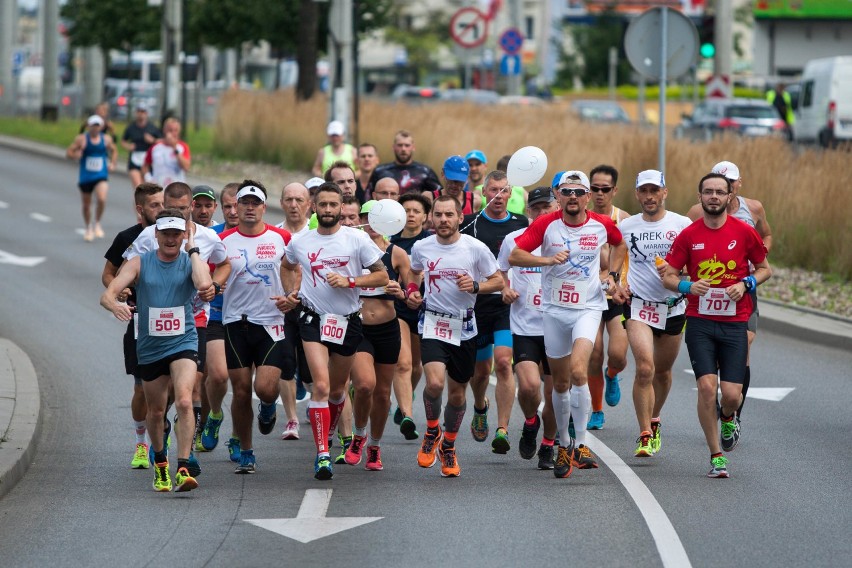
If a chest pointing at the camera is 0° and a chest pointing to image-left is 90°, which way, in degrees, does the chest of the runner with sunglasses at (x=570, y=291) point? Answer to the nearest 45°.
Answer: approximately 0°

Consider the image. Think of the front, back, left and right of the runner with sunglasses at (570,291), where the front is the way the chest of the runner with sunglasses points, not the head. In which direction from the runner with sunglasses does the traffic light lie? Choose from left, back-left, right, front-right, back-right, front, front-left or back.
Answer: back

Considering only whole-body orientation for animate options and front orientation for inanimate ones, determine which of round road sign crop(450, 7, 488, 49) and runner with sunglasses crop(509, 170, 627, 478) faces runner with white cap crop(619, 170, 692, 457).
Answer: the round road sign

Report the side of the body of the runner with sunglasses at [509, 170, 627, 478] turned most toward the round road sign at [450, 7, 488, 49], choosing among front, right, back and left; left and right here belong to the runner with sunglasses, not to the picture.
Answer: back

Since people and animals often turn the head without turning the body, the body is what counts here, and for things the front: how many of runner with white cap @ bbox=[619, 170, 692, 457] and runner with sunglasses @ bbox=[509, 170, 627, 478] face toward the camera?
2
